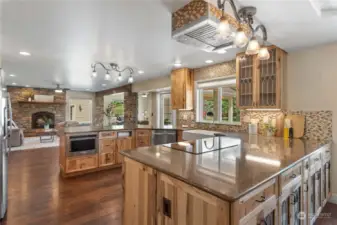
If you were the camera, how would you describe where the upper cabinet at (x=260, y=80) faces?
facing the viewer and to the left of the viewer

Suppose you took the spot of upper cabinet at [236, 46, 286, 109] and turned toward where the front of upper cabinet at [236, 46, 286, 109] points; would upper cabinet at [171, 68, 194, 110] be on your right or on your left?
on your right

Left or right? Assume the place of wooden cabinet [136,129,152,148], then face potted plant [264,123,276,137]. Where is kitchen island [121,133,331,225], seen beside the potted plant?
right

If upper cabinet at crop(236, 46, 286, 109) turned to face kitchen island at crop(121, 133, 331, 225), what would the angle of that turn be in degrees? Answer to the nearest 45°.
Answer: approximately 45° to its left

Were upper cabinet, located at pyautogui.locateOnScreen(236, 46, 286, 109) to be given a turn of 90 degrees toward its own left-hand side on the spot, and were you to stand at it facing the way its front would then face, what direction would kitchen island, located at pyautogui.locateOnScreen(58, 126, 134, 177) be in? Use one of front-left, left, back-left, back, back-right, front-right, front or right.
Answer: back-right

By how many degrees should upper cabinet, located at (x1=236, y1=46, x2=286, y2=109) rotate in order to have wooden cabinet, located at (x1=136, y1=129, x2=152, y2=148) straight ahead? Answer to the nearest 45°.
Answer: approximately 45° to its right

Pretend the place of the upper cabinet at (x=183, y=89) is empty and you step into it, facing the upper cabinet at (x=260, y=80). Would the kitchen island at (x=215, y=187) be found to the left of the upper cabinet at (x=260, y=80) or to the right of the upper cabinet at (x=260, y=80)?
right

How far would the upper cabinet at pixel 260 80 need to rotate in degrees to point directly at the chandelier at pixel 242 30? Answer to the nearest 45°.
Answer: approximately 45° to its left
